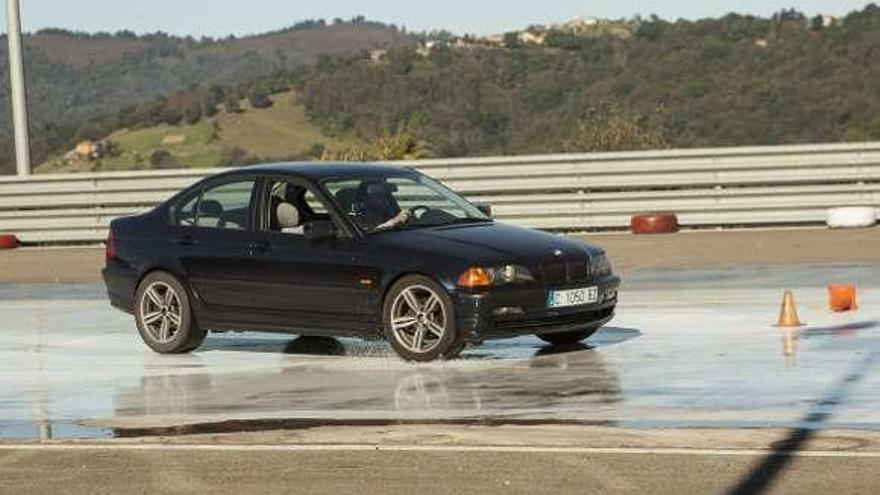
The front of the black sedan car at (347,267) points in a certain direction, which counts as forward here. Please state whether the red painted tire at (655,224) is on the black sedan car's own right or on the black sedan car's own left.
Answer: on the black sedan car's own left

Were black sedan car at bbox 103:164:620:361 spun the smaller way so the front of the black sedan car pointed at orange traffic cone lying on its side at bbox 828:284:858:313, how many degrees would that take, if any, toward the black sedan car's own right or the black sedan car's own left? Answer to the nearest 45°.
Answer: approximately 45° to the black sedan car's own left

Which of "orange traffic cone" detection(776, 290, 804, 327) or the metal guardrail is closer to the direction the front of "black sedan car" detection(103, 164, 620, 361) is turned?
the orange traffic cone

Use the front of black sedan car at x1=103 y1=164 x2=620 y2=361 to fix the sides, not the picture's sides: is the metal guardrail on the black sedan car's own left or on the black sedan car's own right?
on the black sedan car's own left

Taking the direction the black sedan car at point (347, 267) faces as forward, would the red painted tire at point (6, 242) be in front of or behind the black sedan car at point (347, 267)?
behind

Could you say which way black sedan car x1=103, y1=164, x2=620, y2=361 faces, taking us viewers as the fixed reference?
facing the viewer and to the right of the viewer

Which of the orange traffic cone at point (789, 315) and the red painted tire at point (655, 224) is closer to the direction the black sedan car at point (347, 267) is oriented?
the orange traffic cone

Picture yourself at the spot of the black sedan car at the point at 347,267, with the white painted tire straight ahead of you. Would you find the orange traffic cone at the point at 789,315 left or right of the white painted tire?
right

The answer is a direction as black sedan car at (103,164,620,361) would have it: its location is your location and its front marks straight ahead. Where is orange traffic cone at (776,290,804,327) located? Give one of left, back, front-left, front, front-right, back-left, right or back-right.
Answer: front-left

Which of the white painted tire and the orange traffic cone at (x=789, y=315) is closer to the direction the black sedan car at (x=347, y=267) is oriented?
the orange traffic cone
